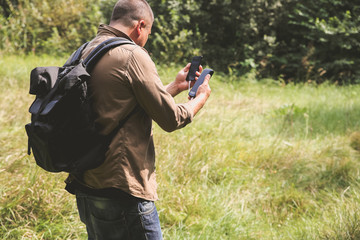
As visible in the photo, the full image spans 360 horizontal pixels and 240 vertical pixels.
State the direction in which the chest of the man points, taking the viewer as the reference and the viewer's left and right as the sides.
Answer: facing away from the viewer and to the right of the viewer

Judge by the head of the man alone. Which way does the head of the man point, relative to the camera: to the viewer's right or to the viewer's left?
to the viewer's right
